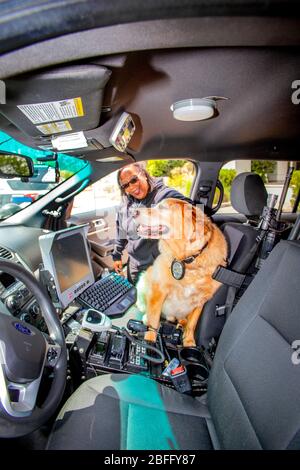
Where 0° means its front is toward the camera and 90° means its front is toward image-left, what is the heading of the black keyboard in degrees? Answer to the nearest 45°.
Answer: approximately 315°

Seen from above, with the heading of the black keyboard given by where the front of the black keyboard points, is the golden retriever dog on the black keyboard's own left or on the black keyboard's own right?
on the black keyboard's own left
